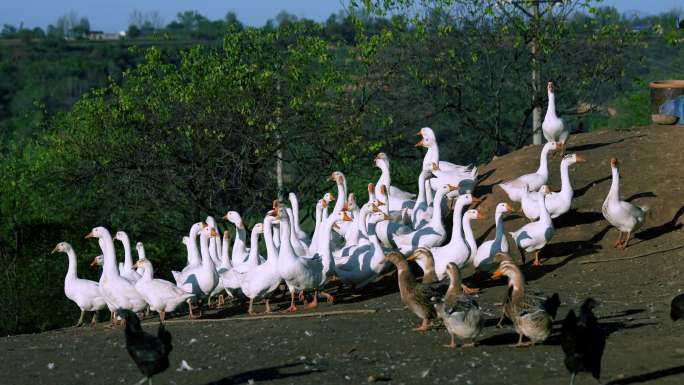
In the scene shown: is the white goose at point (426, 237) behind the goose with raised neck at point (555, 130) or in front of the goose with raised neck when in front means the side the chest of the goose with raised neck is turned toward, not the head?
in front

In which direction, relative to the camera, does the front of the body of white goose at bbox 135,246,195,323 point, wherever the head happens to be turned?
to the viewer's left

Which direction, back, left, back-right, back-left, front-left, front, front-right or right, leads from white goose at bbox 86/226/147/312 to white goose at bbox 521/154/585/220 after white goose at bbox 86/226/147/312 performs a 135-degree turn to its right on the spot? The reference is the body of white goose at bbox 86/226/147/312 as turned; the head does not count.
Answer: front-right

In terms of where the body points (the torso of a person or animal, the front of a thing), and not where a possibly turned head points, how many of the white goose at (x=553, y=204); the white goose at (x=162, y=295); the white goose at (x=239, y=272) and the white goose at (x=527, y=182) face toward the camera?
0

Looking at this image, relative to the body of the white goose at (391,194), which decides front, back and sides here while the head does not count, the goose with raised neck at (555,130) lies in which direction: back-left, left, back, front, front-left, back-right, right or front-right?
back

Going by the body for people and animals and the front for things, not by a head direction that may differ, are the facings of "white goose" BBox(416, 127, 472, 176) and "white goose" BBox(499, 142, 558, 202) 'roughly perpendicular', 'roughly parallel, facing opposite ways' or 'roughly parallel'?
roughly parallel, facing opposite ways

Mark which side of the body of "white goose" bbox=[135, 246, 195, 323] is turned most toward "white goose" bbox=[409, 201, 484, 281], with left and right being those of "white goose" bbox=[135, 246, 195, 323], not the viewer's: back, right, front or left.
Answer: back

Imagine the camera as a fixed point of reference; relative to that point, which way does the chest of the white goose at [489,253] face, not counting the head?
to the viewer's right

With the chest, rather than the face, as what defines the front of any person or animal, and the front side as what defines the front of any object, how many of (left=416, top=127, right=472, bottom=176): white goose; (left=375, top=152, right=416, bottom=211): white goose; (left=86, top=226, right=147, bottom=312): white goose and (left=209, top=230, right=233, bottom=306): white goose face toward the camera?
1

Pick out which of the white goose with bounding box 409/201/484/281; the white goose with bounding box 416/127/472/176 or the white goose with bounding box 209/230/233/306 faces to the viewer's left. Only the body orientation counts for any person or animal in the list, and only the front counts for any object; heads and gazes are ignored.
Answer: the white goose with bounding box 416/127/472/176

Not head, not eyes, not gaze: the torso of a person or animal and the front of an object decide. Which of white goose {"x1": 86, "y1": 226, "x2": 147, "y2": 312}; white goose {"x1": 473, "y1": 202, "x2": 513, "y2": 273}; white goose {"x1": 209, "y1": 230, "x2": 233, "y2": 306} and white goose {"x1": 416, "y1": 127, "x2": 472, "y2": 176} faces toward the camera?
white goose {"x1": 209, "y1": 230, "x2": 233, "y2": 306}

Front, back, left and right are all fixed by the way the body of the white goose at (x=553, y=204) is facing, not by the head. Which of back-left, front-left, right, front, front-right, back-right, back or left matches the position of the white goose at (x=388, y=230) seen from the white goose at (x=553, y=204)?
back

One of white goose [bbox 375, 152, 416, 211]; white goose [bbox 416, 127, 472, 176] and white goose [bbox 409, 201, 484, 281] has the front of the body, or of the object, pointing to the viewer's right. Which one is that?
white goose [bbox 409, 201, 484, 281]

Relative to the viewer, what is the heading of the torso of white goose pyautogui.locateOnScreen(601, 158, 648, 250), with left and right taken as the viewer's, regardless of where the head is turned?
facing the viewer and to the left of the viewer
